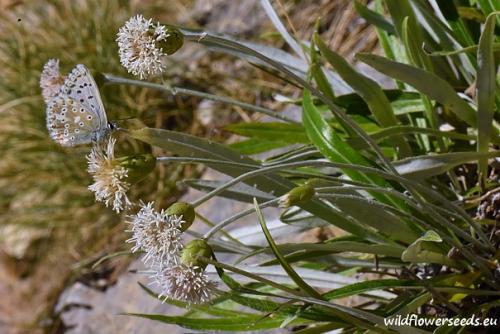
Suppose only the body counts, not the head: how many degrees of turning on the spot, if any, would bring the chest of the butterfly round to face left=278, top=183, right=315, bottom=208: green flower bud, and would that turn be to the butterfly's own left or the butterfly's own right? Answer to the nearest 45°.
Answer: approximately 45° to the butterfly's own right

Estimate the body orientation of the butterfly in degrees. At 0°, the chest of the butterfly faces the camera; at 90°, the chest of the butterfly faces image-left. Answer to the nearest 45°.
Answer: approximately 270°

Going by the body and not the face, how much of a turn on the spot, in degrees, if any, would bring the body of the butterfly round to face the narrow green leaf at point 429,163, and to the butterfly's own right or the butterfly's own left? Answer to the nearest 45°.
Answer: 0° — it already faces it
